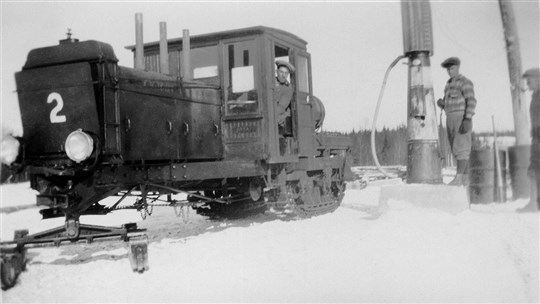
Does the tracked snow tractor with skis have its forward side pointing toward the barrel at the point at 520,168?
no

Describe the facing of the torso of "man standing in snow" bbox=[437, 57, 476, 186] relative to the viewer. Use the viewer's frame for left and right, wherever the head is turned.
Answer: facing the viewer and to the left of the viewer

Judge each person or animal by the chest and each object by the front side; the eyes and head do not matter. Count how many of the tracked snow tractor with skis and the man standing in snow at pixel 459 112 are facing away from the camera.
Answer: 0

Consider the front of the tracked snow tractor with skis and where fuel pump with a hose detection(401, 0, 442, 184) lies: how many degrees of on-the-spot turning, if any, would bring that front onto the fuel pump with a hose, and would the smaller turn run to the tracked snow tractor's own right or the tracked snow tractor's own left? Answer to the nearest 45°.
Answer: approximately 135° to the tracked snow tractor's own left

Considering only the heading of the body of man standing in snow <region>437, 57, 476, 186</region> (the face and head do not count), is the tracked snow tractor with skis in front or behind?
in front

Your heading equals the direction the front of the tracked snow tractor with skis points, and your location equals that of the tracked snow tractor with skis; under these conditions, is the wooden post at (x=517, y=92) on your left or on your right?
on your left

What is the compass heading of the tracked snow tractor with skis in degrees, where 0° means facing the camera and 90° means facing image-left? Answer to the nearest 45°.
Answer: approximately 45°

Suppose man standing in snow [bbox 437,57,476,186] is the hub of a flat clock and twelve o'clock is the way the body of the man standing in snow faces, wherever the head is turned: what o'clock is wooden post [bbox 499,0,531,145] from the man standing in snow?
The wooden post is roughly at 10 o'clock from the man standing in snow.

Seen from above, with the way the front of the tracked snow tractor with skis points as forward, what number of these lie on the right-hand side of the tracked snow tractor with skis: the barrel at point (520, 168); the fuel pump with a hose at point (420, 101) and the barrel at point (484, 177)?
0

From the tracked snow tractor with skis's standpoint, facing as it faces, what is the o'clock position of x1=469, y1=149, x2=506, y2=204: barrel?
The barrel is roughly at 7 o'clock from the tracked snow tractor with skis.
